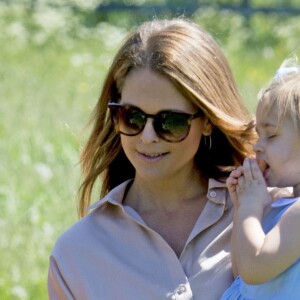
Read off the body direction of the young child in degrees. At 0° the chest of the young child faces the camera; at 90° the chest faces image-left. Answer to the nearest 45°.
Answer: approximately 90°

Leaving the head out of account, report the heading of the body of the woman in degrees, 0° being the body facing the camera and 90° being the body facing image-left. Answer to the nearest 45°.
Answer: approximately 0°

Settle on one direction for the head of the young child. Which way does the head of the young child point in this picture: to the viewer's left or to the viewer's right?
to the viewer's left
